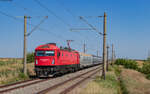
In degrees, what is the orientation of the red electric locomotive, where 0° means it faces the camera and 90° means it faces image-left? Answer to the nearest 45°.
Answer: approximately 45°
